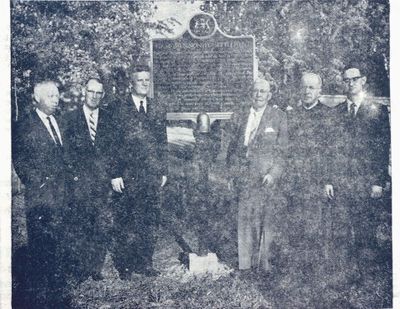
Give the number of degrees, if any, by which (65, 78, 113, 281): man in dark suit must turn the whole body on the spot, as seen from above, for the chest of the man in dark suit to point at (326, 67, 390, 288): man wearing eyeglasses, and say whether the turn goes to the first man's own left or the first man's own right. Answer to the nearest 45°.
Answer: approximately 90° to the first man's own left

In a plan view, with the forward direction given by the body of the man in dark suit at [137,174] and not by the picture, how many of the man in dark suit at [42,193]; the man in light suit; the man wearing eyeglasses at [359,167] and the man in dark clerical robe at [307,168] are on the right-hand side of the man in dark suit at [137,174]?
1

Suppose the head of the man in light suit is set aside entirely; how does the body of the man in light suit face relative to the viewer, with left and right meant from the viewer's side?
facing the viewer and to the left of the viewer

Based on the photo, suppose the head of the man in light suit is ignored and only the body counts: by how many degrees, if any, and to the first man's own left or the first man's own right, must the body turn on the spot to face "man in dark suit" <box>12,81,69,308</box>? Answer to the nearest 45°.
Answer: approximately 45° to the first man's own right

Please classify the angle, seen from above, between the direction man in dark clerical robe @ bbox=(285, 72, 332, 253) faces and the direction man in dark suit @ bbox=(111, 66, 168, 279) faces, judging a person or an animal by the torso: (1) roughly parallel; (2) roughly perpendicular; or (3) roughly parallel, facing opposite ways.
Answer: roughly parallel

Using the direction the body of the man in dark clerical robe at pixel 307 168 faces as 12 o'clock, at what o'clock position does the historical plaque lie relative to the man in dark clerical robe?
The historical plaque is roughly at 3 o'clock from the man in dark clerical robe.

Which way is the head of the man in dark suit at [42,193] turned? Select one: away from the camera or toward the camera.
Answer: toward the camera

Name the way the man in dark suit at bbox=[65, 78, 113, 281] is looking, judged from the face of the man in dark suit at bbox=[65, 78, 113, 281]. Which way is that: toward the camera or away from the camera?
toward the camera

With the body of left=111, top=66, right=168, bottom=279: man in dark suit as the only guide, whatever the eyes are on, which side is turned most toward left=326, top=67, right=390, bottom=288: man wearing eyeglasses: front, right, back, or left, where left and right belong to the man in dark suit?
left

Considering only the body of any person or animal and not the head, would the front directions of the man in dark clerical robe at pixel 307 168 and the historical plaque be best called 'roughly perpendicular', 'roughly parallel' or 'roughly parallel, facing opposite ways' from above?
roughly parallel

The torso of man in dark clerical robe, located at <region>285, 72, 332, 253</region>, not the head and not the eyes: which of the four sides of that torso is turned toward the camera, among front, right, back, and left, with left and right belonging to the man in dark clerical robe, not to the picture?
front

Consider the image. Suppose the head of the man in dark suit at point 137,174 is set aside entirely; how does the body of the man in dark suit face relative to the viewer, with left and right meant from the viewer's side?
facing the viewer
